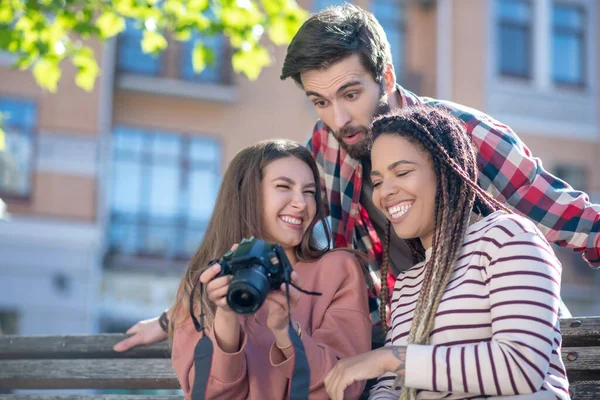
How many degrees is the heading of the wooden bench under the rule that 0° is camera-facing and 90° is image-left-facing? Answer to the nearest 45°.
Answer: approximately 0°

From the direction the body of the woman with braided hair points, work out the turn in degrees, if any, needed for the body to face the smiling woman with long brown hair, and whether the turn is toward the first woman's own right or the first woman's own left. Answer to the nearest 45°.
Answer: approximately 90° to the first woman's own right

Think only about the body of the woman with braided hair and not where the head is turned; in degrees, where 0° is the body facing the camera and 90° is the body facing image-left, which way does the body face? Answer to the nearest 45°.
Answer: approximately 45°
